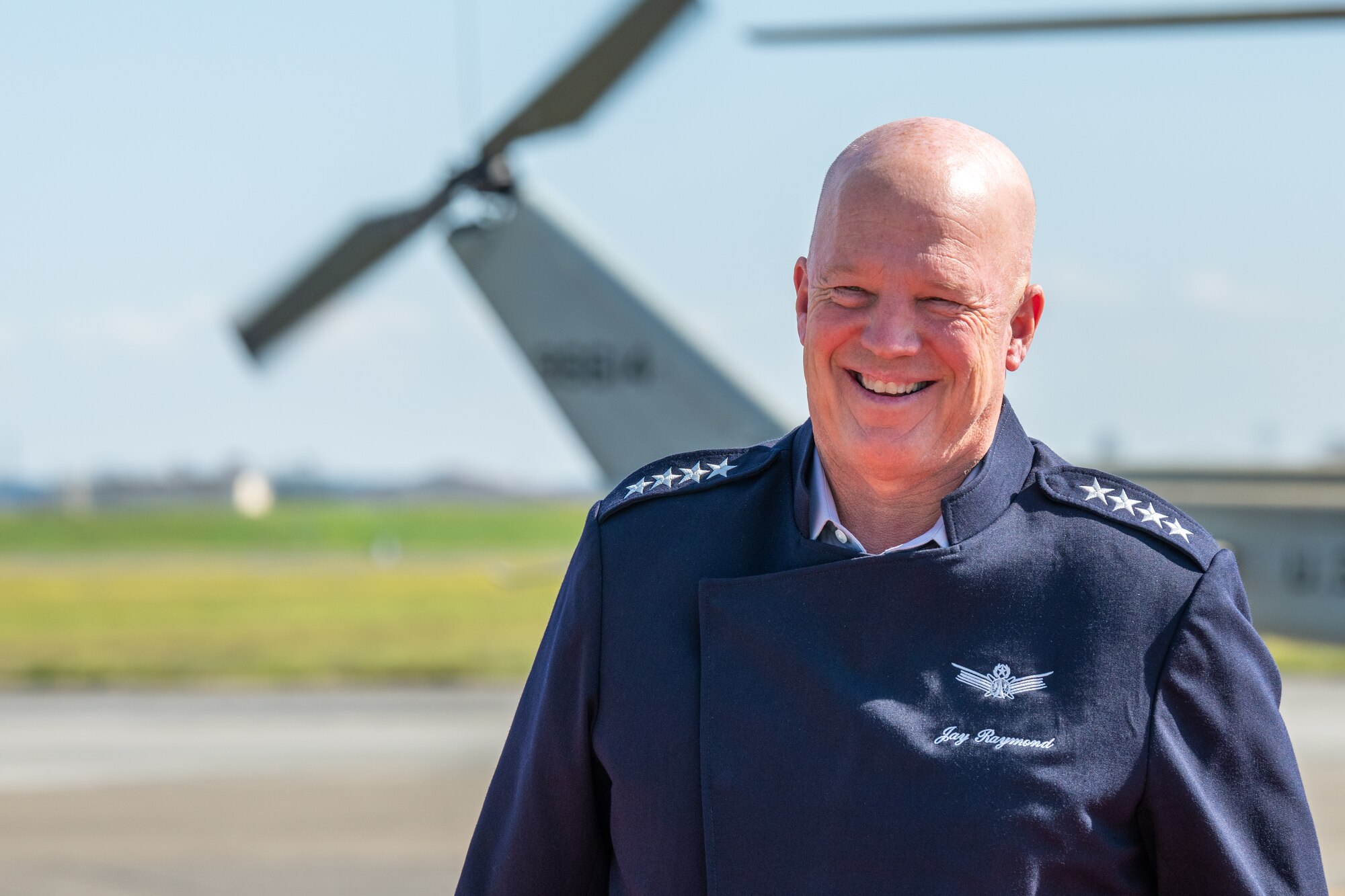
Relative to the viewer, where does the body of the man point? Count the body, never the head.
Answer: toward the camera
